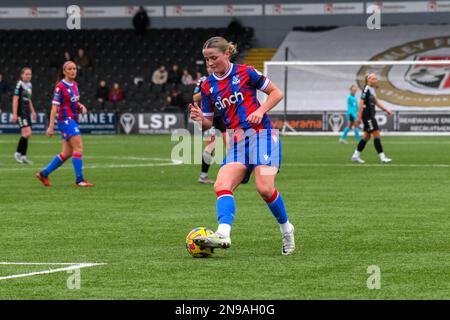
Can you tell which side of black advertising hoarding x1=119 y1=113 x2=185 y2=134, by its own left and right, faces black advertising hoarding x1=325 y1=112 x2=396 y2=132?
left

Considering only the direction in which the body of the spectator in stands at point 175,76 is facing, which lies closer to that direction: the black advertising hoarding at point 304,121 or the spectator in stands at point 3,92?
the black advertising hoarding

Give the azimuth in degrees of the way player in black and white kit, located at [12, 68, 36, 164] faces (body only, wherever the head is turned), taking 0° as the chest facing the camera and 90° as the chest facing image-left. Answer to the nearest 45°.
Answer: approximately 315°

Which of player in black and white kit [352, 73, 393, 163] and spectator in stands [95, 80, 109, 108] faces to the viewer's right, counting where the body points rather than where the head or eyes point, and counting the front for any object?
the player in black and white kit

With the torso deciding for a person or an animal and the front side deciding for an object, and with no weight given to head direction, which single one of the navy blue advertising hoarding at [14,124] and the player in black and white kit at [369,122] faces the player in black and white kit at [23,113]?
the navy blue advertising hoarding

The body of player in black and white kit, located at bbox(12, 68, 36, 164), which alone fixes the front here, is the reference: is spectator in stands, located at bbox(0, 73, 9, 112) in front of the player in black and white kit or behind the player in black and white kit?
behind

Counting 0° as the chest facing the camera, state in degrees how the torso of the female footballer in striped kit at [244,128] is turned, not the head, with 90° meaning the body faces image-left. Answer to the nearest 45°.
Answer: approximately 45°

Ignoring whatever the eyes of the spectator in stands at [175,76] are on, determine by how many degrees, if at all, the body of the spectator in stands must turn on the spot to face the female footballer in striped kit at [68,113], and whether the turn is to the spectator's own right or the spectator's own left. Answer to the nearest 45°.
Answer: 0° — they already face them

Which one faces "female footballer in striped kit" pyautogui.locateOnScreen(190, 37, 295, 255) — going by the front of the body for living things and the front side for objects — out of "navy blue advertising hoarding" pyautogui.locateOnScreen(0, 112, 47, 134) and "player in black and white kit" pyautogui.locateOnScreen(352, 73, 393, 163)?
the navy blue advertising hoarding
